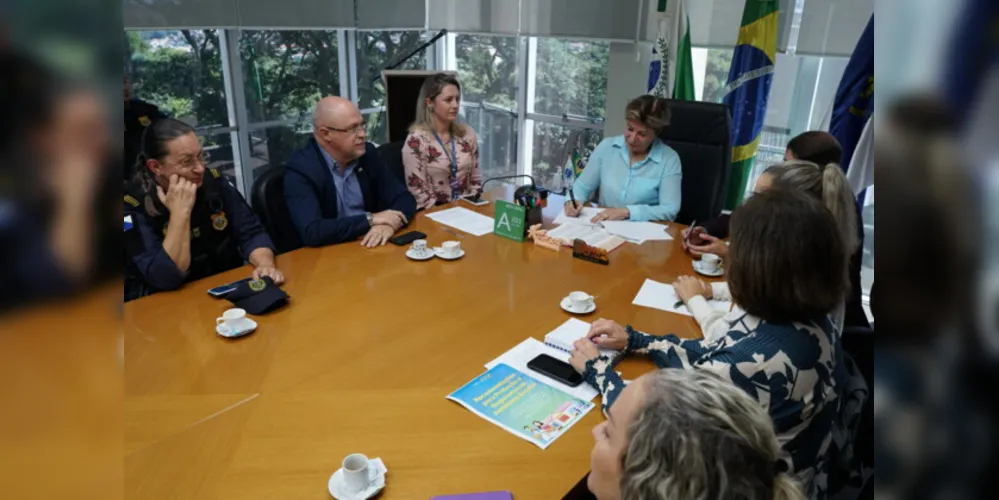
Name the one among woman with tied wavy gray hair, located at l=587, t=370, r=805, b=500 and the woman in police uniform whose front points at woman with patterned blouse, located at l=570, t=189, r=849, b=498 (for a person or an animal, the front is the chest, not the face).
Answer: the woman in police uniform

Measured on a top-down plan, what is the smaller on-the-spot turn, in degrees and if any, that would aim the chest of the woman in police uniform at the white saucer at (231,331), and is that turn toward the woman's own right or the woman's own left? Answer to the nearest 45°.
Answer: approximately 45° to the woman's own right

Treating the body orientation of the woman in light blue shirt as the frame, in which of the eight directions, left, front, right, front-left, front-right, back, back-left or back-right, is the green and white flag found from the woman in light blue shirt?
back-right

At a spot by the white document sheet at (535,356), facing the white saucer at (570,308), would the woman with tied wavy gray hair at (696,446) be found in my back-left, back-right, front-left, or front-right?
back-right

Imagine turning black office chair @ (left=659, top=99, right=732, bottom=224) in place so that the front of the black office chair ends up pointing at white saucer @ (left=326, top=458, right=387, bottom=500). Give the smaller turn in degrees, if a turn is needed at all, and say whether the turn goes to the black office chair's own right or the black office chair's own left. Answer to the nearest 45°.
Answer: approximately 45° to the black office chair's own left

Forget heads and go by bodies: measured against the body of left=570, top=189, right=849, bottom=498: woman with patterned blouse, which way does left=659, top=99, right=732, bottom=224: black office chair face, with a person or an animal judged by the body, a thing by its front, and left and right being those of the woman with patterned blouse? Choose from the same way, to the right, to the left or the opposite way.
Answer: to the left

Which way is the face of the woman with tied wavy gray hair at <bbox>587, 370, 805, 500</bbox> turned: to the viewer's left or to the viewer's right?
to the viewer's left

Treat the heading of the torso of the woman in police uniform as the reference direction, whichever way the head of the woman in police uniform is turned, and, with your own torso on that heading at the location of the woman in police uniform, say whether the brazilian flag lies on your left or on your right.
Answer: on your left

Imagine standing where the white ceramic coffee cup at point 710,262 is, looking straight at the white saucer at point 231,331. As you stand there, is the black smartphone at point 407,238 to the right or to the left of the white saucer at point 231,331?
right

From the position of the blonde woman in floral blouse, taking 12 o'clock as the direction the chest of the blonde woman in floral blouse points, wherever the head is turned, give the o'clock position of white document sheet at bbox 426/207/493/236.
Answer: The white document sheet is roughly at 1 o'clock from the blonde woman in floral blouse.
